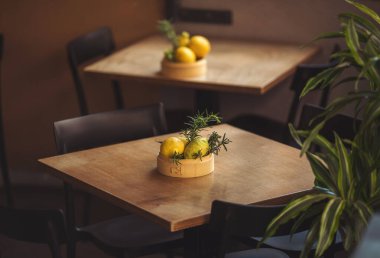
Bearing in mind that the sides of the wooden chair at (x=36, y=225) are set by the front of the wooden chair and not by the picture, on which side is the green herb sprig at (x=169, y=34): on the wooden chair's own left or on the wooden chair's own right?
on the wooden chair's own left

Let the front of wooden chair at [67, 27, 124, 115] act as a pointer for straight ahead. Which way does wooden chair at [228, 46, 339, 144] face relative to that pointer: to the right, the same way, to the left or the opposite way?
the opposite way

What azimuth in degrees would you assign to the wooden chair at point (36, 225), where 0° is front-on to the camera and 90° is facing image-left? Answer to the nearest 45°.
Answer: approximately 270°

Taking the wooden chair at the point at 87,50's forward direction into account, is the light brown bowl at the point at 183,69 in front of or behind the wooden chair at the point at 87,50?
in front

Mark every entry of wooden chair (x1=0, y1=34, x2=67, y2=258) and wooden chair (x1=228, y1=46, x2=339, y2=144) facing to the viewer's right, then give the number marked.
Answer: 1

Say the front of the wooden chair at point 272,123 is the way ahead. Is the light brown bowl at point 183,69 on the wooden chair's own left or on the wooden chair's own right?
on the wooden chair's own left

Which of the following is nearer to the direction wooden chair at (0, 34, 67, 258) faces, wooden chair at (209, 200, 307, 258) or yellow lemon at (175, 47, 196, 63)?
the wooden chair

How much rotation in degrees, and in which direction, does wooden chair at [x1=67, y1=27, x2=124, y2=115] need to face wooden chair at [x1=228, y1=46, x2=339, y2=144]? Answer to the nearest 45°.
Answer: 0° — it already faces it
